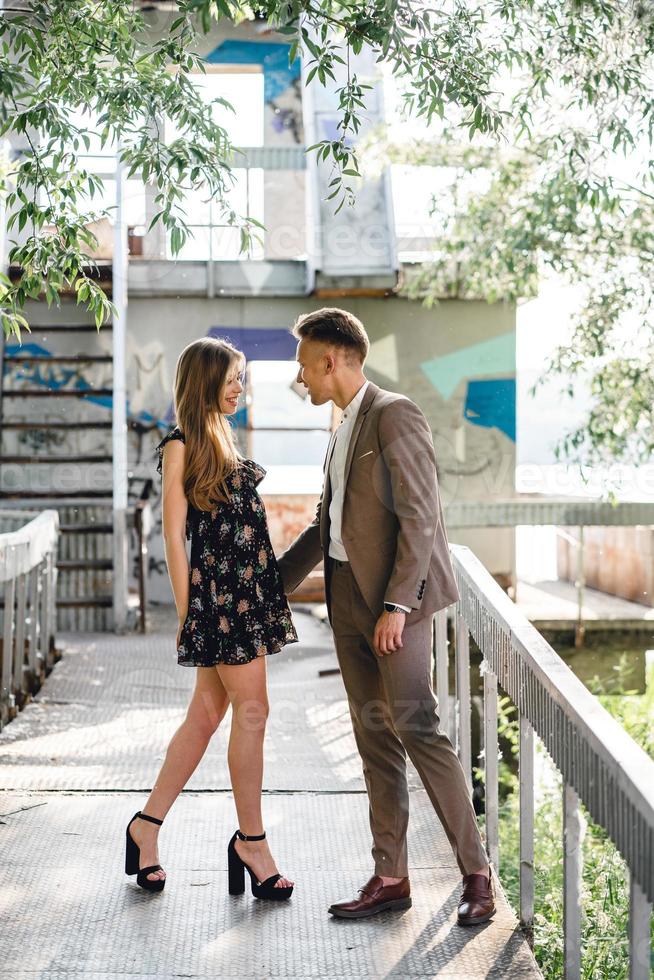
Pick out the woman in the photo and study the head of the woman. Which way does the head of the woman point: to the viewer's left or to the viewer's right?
to the viewer's right

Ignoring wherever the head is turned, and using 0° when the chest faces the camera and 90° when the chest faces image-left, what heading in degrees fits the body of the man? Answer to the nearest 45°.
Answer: approximately 45°

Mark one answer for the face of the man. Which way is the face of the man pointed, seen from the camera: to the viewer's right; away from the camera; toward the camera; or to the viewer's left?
to the viewer's left

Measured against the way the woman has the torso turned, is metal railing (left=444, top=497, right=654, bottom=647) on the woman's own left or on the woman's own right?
on the woman's own left

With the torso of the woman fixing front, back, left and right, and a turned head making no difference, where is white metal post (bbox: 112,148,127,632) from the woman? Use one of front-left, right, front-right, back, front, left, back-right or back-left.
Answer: back-left

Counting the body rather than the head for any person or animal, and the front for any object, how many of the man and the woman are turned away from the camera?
0

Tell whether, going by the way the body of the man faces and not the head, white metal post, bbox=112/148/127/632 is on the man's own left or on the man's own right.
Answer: on the man's own right

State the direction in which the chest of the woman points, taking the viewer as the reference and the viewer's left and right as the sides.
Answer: facing the viewer and to the right of the viewer
